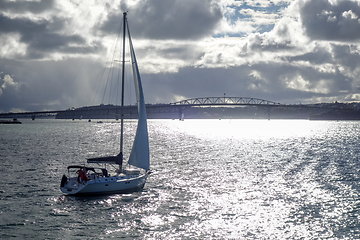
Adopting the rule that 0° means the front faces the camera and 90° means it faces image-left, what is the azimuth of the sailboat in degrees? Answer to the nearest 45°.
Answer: approximately 225°
